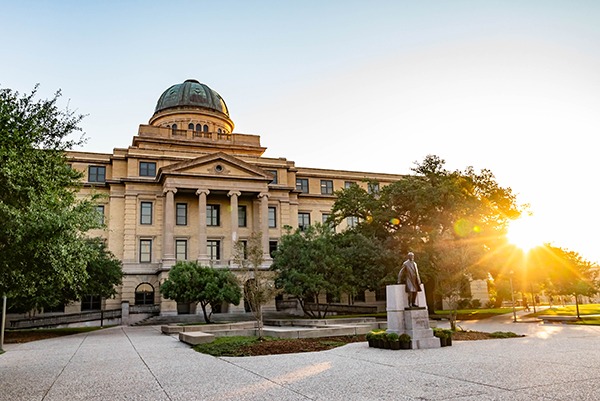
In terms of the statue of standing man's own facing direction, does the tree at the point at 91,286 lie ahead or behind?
behind

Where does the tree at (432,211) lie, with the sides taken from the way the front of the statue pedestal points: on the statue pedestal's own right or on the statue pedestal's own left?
on the statue pedestal's own left

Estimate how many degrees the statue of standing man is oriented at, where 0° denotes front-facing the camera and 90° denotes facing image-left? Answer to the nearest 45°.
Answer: approximately 315°

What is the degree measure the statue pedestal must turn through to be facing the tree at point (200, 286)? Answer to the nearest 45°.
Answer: approximately 180°

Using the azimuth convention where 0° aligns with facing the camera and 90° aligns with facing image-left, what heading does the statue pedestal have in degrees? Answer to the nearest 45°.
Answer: approximately 315°

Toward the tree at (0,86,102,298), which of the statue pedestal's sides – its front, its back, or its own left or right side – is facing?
right
